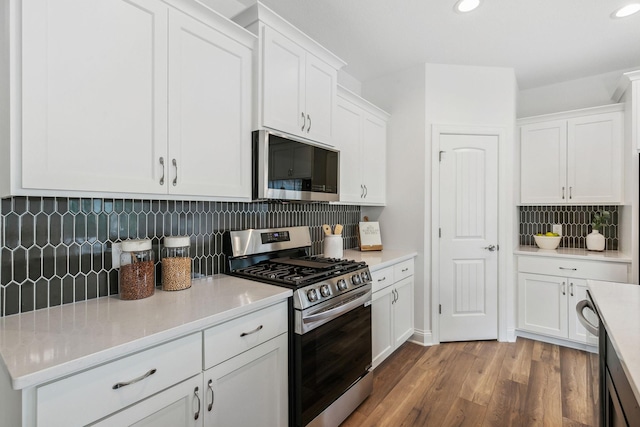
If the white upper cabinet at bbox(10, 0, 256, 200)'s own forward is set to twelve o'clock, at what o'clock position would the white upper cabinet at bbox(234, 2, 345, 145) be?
the white upper cabinet at bbox(234, 2, 345, 145) is roughly at 10 o'clock from the white upper cabinet at bbox(10, 0, 256, 200).

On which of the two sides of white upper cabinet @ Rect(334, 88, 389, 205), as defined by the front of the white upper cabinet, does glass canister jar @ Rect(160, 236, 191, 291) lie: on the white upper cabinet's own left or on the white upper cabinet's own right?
on the white upper cabinet's own right

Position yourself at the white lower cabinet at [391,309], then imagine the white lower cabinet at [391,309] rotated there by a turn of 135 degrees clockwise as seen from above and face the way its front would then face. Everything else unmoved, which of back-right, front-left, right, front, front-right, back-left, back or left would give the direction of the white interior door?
back-right

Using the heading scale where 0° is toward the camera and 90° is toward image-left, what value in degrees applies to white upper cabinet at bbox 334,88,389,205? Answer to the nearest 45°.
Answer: approximately 315°

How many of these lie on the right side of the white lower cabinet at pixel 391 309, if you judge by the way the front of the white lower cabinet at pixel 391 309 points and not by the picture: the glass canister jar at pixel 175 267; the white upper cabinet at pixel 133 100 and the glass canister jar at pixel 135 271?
3

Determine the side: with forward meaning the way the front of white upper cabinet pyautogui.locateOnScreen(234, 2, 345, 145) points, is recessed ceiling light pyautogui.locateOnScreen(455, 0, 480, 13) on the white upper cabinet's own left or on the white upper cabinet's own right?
on the white upper cabinet's own left

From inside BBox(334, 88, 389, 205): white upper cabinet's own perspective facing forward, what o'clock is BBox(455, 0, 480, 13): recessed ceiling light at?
The recessed ceiling light is roughly at 12 o'clock from the white upper cabinet.

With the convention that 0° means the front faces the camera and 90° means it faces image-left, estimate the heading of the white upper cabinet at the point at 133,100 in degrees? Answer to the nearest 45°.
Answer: approximately 315°

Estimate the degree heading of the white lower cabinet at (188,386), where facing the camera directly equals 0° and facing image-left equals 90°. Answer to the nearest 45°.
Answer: approximately 315°
